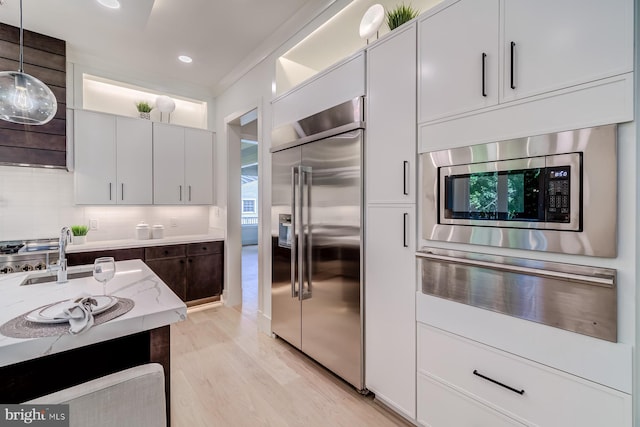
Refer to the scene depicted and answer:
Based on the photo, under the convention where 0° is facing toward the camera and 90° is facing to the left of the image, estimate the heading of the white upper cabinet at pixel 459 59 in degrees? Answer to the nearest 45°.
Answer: approximately 45°

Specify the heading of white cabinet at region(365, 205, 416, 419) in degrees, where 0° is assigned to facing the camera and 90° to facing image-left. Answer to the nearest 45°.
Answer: approximately 45°

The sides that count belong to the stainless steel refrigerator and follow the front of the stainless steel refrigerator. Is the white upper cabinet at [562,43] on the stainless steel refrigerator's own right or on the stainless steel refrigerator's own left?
on the stainless steel refrigerator's own left

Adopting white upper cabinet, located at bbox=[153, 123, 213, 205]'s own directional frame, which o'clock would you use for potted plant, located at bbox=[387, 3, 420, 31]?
The potted plant is roughly at 11 o'clock from the white upper cabinet.

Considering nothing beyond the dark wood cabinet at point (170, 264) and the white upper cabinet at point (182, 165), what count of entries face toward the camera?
2

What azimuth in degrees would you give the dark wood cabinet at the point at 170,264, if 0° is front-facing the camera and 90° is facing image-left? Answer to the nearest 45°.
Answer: approximately 0°

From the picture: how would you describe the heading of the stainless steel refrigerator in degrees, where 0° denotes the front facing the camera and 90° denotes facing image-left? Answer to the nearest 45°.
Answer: approximately 45°

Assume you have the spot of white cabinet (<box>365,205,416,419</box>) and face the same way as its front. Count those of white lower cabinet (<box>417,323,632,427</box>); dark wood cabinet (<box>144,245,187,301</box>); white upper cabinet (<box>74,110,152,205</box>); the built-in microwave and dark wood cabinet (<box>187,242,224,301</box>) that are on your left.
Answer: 2

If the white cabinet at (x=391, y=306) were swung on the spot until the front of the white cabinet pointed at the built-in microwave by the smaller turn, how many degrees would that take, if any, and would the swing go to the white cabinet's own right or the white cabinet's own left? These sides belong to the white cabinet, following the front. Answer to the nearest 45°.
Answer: approximately 90° to the white cabinet's own left

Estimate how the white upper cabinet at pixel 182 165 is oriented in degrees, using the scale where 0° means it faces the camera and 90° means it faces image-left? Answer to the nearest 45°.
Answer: approximately 0°

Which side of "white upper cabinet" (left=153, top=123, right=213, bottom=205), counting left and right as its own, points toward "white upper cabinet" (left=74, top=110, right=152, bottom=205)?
right
